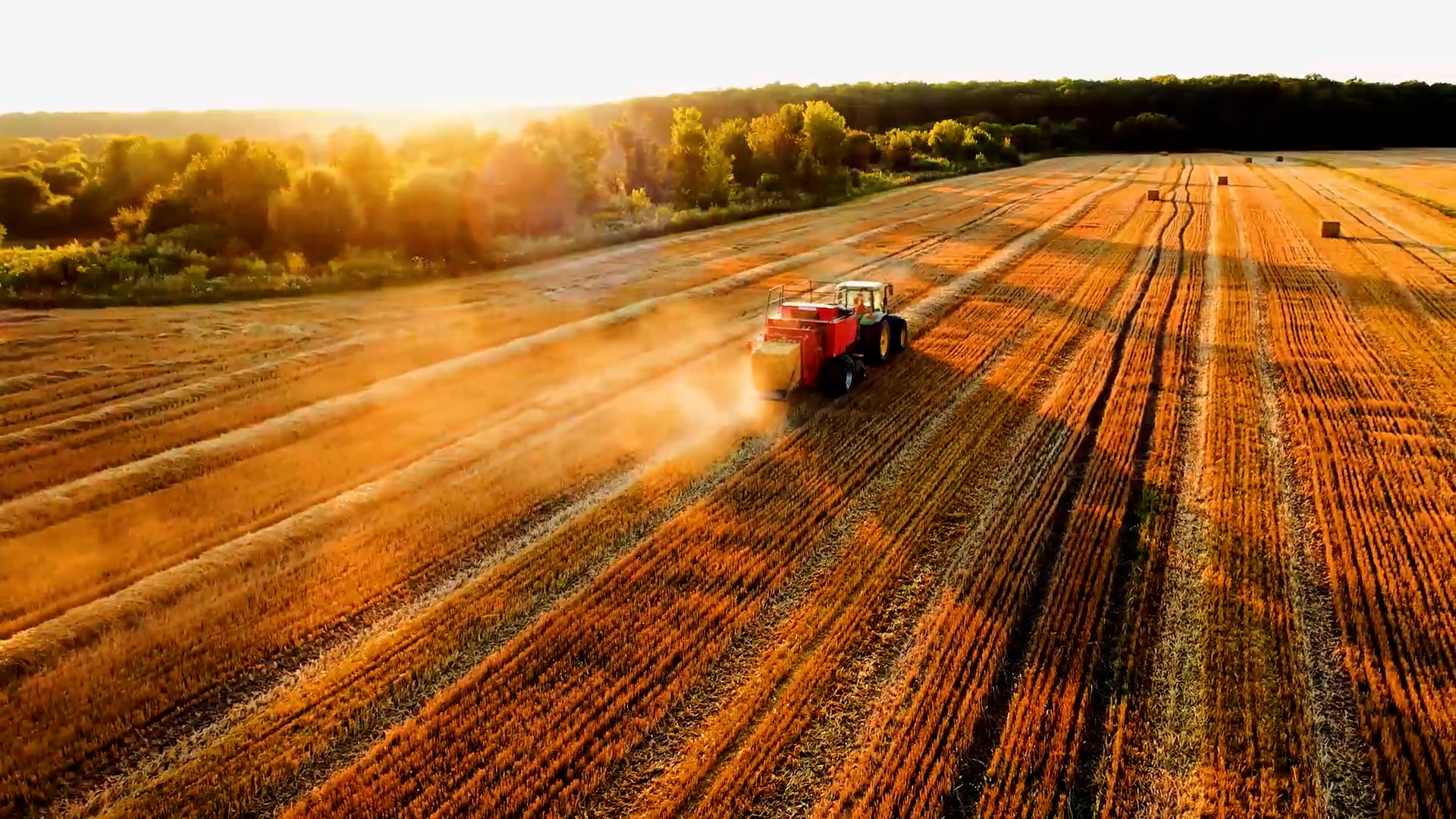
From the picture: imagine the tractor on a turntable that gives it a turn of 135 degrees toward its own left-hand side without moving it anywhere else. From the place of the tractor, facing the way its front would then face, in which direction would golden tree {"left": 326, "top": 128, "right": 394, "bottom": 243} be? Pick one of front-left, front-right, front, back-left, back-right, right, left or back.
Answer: front-right

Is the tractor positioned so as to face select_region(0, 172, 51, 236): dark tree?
no

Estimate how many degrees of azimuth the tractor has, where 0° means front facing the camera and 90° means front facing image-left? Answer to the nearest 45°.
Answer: approximately 225°

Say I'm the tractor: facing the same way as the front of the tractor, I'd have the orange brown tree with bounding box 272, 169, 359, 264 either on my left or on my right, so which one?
on my left

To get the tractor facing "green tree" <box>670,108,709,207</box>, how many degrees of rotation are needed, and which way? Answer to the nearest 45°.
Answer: approximately 45° to its left

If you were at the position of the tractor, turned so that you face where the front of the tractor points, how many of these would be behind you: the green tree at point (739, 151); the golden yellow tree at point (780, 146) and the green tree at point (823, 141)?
0

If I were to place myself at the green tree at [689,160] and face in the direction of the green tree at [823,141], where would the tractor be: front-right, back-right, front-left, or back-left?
back-right

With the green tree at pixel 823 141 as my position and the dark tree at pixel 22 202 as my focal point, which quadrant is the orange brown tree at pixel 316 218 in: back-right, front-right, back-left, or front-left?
front-left

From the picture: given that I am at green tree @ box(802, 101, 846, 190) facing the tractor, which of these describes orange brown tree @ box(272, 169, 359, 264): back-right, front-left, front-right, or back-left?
front-right

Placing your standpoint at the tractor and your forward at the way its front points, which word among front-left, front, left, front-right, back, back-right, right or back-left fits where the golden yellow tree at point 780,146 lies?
front-left

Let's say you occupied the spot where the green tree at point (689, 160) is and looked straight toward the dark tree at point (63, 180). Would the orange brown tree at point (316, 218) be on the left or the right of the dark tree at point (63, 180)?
left

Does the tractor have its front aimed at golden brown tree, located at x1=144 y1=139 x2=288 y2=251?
no

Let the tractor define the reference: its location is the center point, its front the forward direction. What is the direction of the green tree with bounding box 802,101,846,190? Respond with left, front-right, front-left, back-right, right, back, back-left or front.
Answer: front-left

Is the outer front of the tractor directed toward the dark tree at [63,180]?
no

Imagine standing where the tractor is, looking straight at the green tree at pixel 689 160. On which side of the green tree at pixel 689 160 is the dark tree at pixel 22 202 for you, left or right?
left
